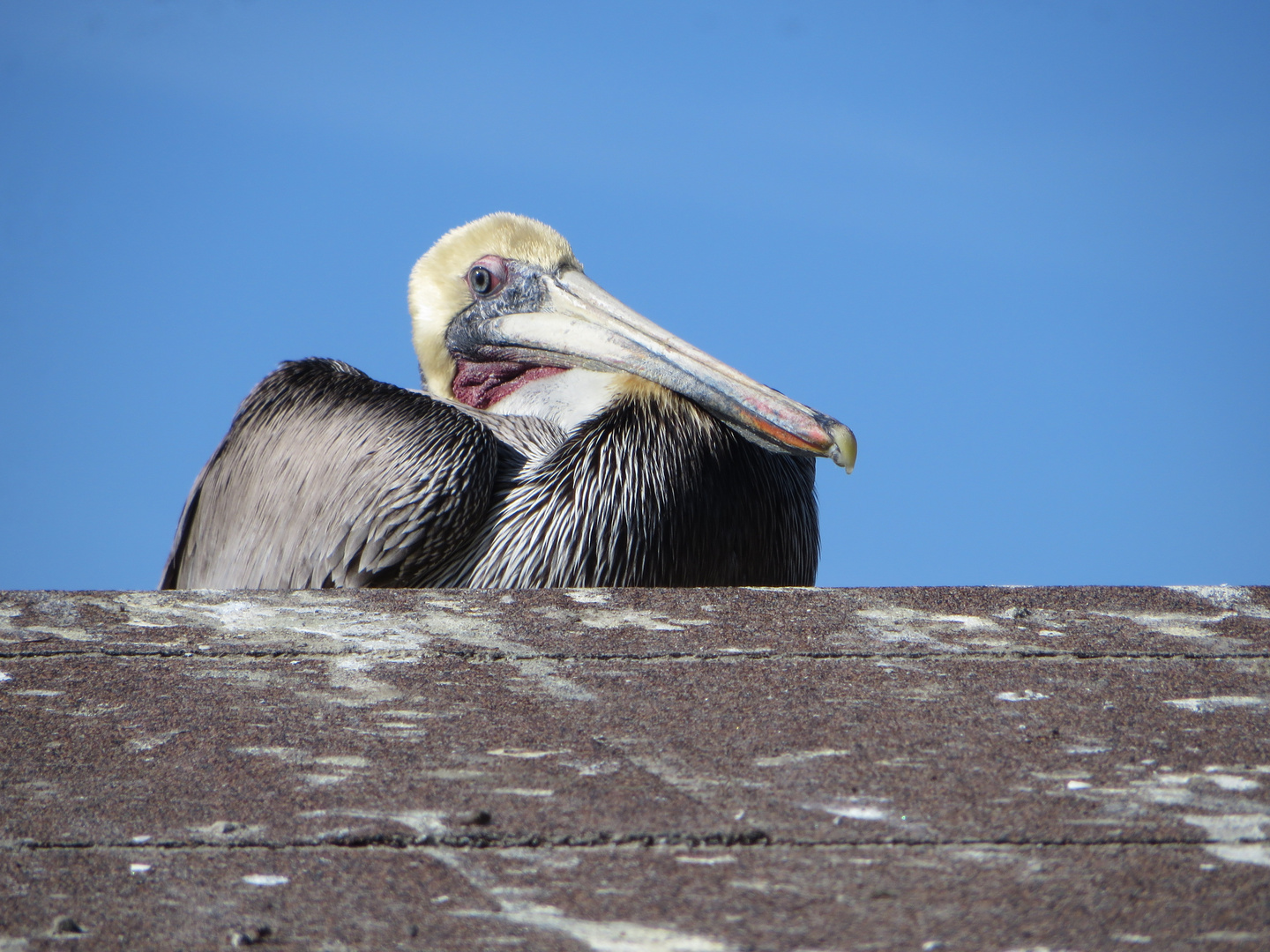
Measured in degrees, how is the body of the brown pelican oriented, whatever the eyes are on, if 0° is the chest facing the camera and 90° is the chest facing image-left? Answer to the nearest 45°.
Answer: approximately 315°
